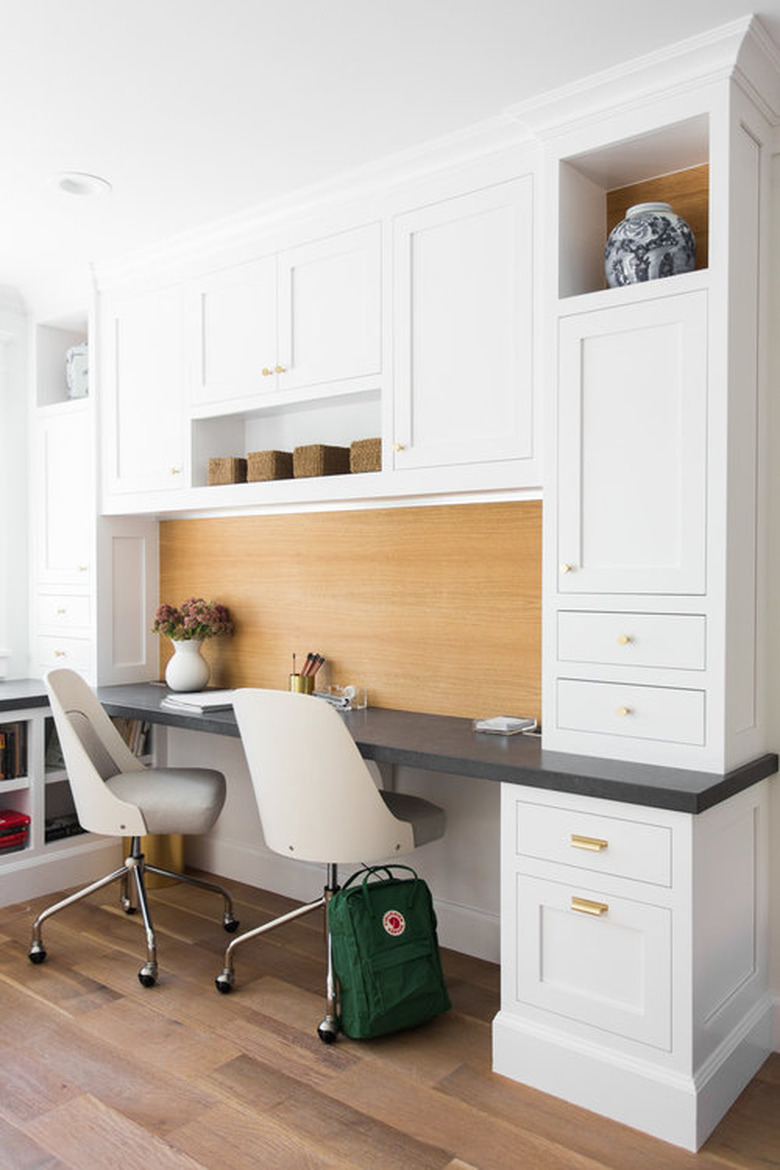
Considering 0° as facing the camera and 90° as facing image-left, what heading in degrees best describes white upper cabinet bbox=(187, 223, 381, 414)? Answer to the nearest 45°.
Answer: approximately 45°

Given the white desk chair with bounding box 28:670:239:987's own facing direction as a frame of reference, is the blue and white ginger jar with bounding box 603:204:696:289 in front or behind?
in front

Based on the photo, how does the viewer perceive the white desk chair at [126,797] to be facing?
facing to the right of the viewer

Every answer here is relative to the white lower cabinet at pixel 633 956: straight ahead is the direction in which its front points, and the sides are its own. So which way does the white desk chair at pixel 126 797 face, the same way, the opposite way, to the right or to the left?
the opposite way

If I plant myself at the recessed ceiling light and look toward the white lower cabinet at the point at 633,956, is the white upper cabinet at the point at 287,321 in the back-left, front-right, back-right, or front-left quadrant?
front-left

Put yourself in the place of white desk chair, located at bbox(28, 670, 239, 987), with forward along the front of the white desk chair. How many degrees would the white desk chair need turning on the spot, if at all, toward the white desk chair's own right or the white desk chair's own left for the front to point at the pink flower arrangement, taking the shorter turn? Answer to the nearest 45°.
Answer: approximately 45° to the white desk chair's own left

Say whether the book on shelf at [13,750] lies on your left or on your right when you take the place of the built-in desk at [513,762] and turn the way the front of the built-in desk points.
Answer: on your right

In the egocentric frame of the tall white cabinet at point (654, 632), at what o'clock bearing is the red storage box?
The red storage box is roughly at 2 o'clock from the tall white cabinet.

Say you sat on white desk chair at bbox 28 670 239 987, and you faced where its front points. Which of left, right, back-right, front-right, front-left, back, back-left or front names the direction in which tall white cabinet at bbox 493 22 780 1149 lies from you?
front-right

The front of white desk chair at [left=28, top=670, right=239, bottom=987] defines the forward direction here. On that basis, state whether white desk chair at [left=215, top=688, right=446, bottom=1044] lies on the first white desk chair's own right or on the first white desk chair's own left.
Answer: on the first white desk chair's own right

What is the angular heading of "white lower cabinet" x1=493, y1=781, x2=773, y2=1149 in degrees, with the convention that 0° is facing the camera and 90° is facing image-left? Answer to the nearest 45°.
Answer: approximately 45°

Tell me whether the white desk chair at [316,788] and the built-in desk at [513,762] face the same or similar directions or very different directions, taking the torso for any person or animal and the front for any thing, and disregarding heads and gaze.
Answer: very different directions

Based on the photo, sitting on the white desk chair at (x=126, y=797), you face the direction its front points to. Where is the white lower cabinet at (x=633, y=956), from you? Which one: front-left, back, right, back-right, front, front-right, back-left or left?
front-right
